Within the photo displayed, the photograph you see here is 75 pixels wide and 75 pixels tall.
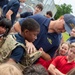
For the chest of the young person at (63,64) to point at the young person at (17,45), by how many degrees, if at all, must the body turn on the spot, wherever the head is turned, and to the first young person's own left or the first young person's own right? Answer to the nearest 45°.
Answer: approximately 45° to the first young person's own right

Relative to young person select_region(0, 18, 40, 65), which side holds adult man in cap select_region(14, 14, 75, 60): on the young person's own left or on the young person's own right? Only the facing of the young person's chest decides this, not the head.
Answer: on the young person's own left

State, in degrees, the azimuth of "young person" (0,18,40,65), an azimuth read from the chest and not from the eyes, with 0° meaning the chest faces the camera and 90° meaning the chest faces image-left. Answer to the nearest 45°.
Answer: approximately 270°

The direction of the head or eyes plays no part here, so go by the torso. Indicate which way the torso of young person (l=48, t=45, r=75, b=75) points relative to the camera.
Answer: toward the camera
